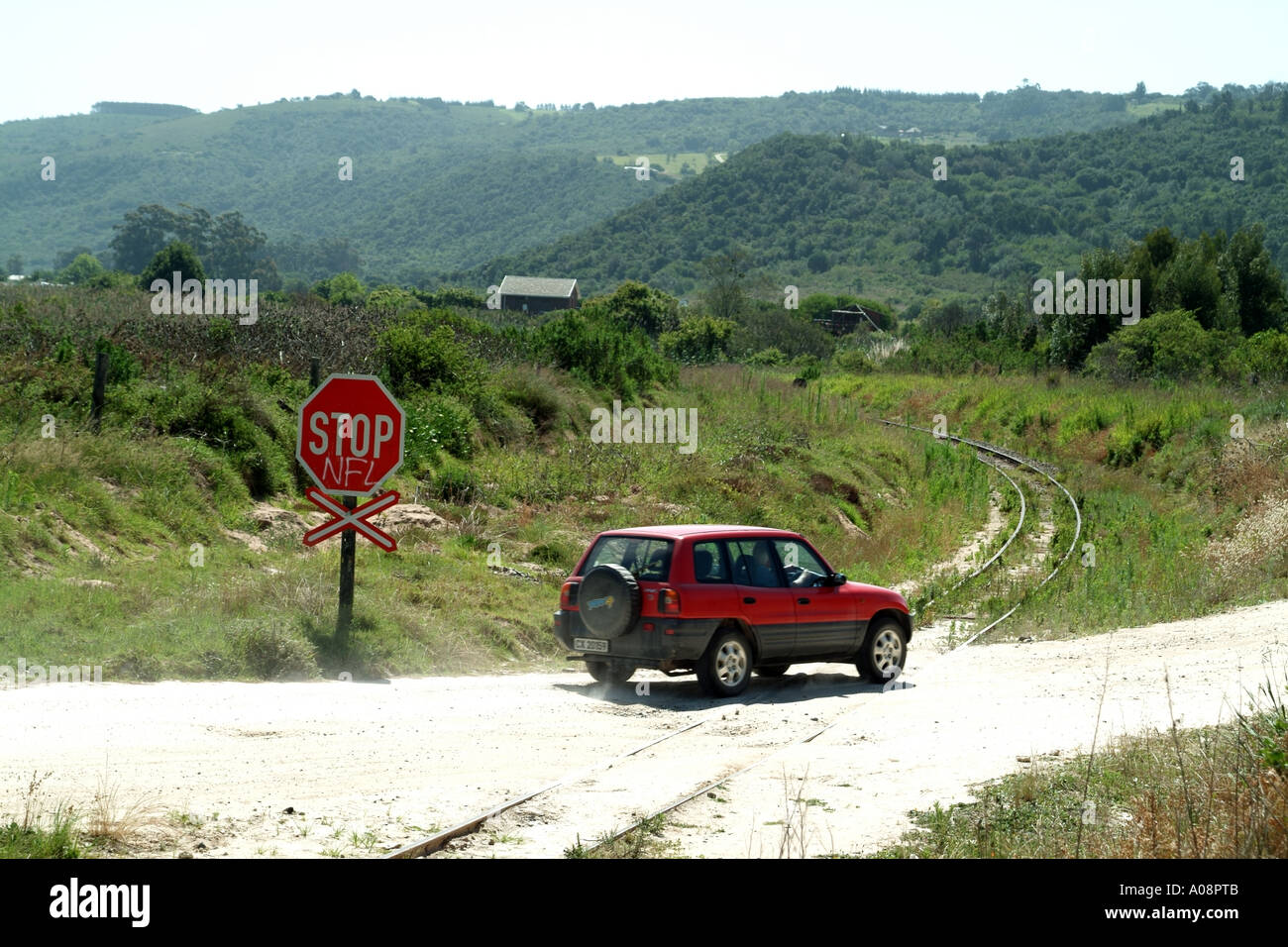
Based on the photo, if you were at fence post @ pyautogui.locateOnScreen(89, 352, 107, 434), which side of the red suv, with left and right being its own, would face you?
left

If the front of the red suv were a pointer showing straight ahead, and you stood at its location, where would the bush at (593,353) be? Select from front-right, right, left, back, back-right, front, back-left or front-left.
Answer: front-left

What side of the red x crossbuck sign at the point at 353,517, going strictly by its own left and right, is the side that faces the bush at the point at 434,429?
back

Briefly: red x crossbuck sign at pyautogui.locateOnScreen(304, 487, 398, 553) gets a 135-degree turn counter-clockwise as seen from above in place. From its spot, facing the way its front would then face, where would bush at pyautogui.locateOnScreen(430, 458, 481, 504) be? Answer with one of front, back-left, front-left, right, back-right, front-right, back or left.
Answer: front-left

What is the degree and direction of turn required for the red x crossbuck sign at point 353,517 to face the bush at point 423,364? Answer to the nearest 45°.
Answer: approximately 180°

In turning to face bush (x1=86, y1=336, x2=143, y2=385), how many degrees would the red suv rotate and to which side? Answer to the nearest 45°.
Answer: approximately 90° to its left

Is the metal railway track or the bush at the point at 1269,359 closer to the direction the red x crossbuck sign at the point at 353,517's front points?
the metal railway track

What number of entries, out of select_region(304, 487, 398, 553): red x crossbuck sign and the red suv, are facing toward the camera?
1

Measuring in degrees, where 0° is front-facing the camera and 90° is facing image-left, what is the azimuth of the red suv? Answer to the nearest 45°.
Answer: approximately 225°

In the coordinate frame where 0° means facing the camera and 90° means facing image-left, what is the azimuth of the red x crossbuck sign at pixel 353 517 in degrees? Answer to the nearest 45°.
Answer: approximately 0°
